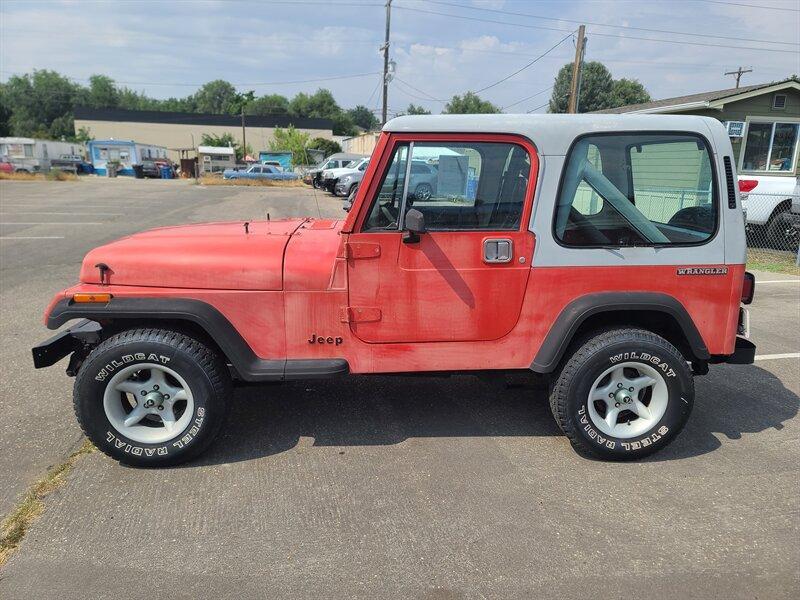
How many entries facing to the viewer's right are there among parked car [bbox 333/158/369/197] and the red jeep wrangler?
0

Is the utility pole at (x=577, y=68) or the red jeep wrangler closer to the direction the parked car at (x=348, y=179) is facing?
the red jeep wrangler

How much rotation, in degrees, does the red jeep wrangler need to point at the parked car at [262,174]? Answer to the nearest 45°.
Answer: approximately 90° to its right

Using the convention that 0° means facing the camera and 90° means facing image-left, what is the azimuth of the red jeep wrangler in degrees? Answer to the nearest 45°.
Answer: approximately 90°

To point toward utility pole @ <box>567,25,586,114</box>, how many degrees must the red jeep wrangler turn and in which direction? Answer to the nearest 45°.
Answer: approximately 90° to its right

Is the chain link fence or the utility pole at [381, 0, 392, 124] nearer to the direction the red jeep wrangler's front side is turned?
the utility pole

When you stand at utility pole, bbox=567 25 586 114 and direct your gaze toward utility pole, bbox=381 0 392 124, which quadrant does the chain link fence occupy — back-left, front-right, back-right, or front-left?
back-left

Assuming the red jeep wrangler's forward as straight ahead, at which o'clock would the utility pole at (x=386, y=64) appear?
The utility pole is roughly at 3 o'clock from the red jeep wrangler.

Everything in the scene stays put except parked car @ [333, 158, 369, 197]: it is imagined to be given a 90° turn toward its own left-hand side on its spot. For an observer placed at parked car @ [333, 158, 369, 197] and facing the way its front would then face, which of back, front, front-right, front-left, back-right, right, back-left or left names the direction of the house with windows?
front

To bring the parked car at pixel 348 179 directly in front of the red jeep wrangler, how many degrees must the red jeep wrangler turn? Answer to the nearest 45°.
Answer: approximately 90° to its right

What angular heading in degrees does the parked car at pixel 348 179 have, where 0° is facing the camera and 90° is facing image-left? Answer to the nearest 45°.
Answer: approximately 45°
